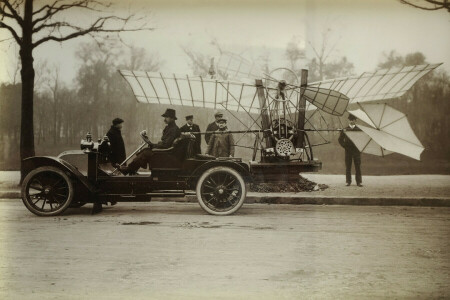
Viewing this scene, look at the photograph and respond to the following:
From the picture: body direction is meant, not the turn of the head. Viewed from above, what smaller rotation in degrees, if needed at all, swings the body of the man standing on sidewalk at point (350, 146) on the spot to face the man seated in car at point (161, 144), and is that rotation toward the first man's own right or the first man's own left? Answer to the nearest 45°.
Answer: approximately 90° to the first man's own right

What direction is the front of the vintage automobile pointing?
to the viewer's left

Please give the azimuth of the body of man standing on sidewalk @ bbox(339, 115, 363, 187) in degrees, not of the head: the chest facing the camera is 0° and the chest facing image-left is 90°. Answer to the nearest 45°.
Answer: approximately 0°

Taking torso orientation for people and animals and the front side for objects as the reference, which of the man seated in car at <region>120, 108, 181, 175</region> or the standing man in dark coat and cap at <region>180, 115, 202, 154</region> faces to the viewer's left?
the man seated in car

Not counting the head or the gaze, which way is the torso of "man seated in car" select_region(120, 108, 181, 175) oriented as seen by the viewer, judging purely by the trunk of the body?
to the viewer's left

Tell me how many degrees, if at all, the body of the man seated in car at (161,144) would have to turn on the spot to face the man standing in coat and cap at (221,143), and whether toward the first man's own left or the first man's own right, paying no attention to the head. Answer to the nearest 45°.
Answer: approximately 180°

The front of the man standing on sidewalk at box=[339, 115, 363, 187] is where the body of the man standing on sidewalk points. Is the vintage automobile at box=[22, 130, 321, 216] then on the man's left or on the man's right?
on the man's right
